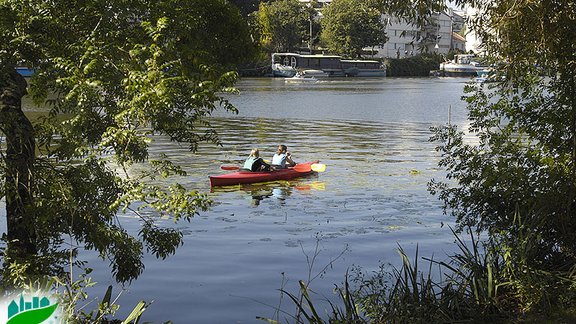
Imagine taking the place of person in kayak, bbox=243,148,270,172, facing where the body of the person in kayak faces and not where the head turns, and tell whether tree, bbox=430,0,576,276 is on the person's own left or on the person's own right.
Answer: on the person's own right

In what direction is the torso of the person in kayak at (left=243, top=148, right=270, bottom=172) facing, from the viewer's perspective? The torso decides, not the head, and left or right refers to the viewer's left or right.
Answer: facing away from the viewer and to the right of the viewer
